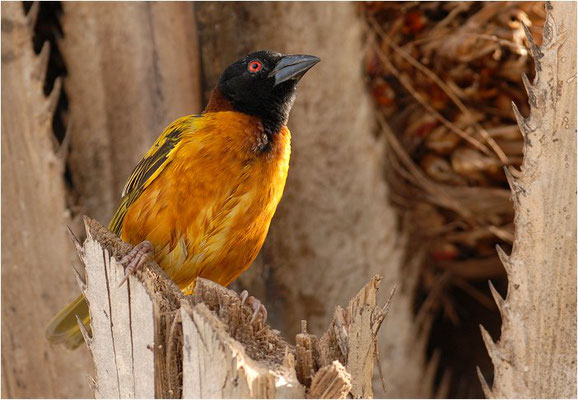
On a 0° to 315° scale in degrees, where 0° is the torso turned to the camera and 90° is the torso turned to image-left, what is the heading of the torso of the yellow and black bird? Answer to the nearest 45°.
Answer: approximately 315°
